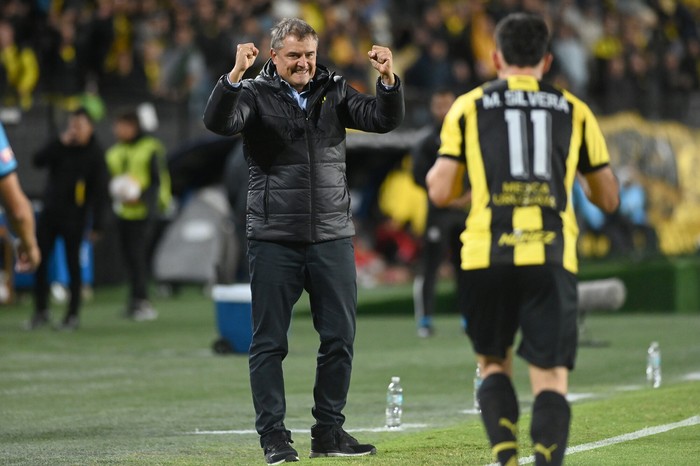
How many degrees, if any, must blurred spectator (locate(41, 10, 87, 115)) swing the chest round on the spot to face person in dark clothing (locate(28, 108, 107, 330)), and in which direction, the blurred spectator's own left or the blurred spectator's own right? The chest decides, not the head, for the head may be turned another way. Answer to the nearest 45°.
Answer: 0° — they already face them

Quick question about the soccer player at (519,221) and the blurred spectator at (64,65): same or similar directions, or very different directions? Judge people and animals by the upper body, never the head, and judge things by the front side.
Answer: very different directions

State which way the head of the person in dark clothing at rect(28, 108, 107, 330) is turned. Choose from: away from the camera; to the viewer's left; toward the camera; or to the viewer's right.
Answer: toward the camera

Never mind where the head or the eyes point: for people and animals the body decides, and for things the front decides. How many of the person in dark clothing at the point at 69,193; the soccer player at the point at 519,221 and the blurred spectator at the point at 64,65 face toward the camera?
2

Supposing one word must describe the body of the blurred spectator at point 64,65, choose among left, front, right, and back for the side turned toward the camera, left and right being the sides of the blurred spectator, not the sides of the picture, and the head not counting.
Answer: front

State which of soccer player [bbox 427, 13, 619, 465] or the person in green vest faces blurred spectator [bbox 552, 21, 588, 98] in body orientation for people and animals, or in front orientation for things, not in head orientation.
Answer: the soccer player

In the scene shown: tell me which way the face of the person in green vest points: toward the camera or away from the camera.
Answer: toward the camera

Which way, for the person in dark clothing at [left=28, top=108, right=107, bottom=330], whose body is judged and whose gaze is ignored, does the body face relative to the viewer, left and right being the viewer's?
facing the viewer

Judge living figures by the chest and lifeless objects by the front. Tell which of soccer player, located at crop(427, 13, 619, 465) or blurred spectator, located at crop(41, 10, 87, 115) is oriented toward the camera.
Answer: the blurred spectator

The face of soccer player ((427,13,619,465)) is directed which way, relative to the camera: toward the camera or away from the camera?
away from the camera

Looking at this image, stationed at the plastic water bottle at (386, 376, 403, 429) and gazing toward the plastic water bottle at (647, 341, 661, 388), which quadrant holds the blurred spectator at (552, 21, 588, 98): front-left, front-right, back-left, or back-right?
front-left

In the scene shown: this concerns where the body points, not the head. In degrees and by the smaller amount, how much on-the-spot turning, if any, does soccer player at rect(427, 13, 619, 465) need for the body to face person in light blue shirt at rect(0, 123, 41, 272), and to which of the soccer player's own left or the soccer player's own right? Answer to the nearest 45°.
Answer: approximately 90° to the soccer player's own left

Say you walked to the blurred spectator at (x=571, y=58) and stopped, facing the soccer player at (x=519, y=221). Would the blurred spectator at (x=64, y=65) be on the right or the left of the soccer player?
right

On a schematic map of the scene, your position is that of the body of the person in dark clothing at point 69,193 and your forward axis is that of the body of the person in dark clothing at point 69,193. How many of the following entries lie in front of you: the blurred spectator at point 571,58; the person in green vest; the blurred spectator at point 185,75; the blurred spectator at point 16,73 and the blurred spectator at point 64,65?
0

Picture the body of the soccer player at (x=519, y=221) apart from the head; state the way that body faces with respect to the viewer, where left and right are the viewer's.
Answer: facing away from the viewer

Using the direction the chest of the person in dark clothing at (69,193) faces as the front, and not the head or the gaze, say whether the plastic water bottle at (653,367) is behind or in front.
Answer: in front

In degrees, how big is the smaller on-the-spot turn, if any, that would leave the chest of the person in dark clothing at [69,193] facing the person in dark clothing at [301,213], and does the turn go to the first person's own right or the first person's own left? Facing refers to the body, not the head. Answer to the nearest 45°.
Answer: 0° — they already face them
